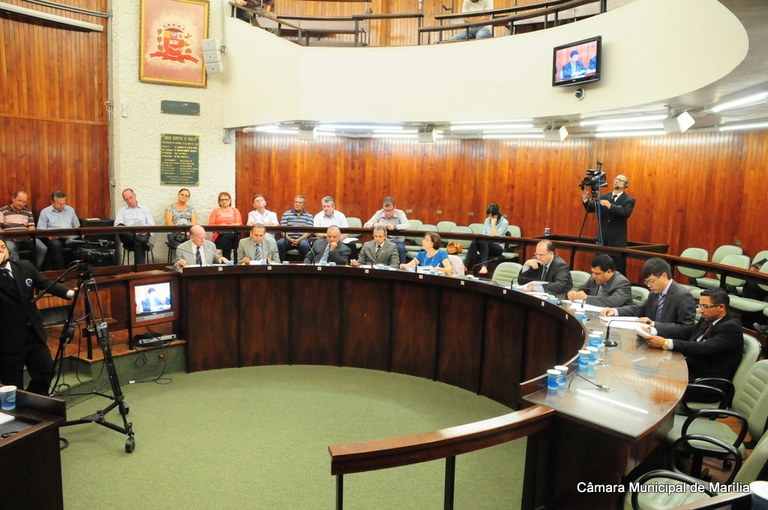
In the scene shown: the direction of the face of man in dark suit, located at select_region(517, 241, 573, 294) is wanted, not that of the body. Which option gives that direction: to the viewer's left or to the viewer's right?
to the viewer's left

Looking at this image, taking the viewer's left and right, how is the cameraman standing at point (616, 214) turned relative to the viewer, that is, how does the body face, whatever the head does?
facing the viewer and to the left of the viewer

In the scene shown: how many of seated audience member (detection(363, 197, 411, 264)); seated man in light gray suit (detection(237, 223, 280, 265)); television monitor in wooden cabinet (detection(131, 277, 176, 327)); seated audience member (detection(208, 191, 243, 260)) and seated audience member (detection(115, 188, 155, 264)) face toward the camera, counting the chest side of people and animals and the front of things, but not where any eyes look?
5

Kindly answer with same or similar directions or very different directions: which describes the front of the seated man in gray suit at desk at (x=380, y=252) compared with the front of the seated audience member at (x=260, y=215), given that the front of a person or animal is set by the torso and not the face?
same or similar directions

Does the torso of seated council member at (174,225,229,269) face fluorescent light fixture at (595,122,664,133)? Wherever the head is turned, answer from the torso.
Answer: no

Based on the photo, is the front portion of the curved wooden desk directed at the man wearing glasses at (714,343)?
no

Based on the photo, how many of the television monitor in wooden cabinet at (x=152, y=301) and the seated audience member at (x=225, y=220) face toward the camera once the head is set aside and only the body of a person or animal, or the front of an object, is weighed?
2

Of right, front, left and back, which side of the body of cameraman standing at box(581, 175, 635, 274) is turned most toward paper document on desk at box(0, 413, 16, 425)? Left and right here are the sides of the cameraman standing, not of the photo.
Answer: front

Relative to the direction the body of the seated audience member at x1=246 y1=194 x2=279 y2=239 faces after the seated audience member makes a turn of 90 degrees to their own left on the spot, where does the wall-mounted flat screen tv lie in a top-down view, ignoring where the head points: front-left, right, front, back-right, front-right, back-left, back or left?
front-right

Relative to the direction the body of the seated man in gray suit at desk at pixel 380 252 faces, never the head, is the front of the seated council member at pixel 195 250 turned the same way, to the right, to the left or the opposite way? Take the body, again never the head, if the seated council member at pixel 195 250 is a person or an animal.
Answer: the same way

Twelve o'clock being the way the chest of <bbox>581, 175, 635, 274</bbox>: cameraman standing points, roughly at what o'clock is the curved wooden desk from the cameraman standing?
The curved wooden desk is roughly at 12 o'clock from the cameraman standing.

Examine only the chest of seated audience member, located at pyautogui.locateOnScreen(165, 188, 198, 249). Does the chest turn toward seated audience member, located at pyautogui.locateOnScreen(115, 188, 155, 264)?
no

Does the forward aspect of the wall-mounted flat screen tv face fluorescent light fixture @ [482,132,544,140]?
no

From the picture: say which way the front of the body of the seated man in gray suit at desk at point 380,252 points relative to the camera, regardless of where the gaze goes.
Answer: toward the camera

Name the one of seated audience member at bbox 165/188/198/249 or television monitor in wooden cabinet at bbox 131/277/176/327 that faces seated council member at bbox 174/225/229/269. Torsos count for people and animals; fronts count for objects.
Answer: seated audience member at bbox 165/188/198/249

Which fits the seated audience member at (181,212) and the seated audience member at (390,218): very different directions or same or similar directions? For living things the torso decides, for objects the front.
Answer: same or similar directions

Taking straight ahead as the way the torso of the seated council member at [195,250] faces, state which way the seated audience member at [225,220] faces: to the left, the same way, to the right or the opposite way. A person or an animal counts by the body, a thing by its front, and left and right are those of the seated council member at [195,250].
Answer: the same way

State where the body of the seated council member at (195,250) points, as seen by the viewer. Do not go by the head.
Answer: toward the camera

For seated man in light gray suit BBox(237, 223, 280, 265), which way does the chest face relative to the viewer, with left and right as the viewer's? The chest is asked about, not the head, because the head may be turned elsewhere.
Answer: facing the viewer

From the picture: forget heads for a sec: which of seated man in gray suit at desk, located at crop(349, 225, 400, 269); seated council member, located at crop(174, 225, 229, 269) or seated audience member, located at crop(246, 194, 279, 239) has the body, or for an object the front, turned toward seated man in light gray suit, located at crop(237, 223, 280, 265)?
seated audience member, located at crop(246, 194, 279, 239)

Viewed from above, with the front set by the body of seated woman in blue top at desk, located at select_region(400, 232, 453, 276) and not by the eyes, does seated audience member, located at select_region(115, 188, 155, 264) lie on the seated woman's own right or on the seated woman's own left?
on the seated woman's own right
